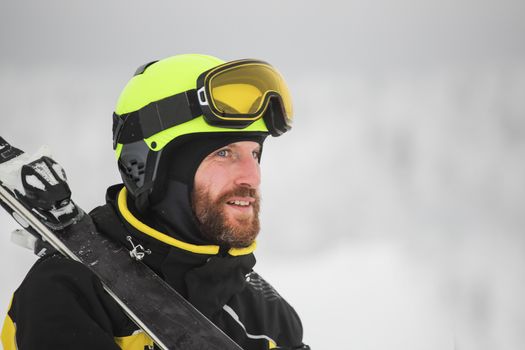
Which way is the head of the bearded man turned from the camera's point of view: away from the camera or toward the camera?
toward the camera

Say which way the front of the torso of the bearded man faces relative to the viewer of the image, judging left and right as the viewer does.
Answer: facing the viewer and to the right of the viewer
